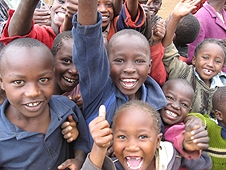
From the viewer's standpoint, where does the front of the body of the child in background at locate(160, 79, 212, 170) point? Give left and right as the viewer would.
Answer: facing the viewer

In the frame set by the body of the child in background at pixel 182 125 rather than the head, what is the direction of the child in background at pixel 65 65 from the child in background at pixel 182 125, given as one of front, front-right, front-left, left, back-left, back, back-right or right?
right

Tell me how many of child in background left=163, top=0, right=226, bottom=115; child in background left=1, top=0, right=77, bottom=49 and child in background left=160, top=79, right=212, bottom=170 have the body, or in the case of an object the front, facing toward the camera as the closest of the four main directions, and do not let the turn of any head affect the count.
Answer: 3

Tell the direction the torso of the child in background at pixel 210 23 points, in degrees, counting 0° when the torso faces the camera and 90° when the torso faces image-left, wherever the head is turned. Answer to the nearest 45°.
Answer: approximately 315°

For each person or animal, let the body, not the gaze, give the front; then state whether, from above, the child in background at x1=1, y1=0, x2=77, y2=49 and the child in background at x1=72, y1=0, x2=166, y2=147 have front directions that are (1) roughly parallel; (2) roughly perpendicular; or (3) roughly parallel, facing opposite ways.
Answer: roughly parallel

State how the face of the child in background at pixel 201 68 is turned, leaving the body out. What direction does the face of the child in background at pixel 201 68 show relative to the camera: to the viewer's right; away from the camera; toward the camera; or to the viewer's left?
toward the camera

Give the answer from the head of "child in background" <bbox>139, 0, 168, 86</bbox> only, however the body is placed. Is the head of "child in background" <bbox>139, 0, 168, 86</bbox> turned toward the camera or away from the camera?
toward the camera

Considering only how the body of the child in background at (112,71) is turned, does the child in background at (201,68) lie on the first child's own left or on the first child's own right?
on the first child's own left

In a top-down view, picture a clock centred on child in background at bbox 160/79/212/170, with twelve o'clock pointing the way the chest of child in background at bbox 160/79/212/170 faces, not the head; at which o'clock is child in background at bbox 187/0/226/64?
child in background at bbox 187/0/226/64 is roughly at 6 o'clock from child in background at bbox 160/79/212/170.

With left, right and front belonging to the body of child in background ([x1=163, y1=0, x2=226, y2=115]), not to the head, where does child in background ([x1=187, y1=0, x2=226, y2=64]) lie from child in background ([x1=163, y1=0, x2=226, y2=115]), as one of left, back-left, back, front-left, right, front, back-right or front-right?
back

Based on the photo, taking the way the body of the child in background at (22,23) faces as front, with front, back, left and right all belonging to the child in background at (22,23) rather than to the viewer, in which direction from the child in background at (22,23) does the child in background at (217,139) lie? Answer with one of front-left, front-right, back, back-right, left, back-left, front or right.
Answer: left

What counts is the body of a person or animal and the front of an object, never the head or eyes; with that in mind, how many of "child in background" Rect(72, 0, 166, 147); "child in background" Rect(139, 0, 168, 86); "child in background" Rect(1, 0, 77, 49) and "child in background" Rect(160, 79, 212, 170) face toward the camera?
4

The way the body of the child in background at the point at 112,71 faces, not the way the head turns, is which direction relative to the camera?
toward the camera
